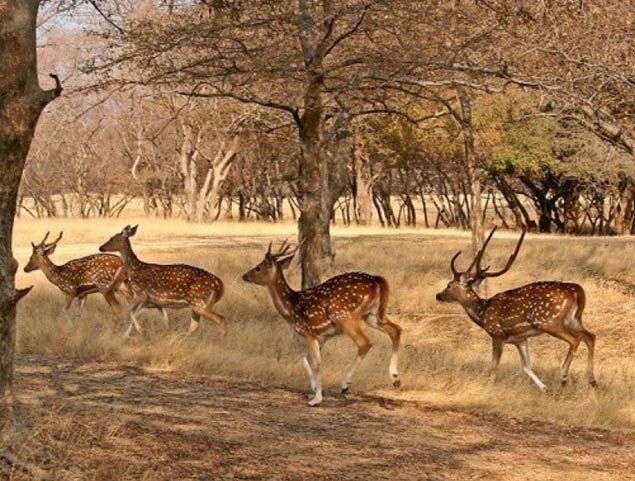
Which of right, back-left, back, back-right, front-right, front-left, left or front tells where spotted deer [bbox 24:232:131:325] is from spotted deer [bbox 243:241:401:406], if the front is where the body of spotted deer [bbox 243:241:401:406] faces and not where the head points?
front-right

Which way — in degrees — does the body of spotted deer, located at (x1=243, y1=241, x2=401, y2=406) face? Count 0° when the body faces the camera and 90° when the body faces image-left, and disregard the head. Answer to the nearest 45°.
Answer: approximately 90°

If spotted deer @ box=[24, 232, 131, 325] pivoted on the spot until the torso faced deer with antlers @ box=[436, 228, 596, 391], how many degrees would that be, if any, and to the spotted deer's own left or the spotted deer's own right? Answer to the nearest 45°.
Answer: approximately 135° to the spotted deer's own left

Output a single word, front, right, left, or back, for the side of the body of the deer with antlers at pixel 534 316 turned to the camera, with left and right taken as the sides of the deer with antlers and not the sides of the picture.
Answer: left

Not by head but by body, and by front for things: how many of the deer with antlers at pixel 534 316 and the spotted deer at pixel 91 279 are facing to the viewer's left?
2

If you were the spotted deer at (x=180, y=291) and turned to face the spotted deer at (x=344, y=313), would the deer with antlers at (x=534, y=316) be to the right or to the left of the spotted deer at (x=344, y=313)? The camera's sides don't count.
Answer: left

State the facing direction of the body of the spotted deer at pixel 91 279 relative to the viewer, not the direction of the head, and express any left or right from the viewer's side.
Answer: facing to the left of the viewer

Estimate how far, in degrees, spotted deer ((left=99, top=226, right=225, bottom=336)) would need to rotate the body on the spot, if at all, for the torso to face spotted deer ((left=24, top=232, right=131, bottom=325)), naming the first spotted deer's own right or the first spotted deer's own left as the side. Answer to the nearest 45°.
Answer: approximately 45° to the first spotted deer's own right

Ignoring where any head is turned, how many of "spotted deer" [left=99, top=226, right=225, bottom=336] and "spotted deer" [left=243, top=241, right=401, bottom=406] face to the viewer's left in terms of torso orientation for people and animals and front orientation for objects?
2

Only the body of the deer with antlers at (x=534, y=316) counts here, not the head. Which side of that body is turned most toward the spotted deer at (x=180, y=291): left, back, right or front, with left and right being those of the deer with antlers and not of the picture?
front

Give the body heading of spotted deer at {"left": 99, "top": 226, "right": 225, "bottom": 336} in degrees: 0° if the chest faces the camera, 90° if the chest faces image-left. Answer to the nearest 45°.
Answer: approximately 90°
